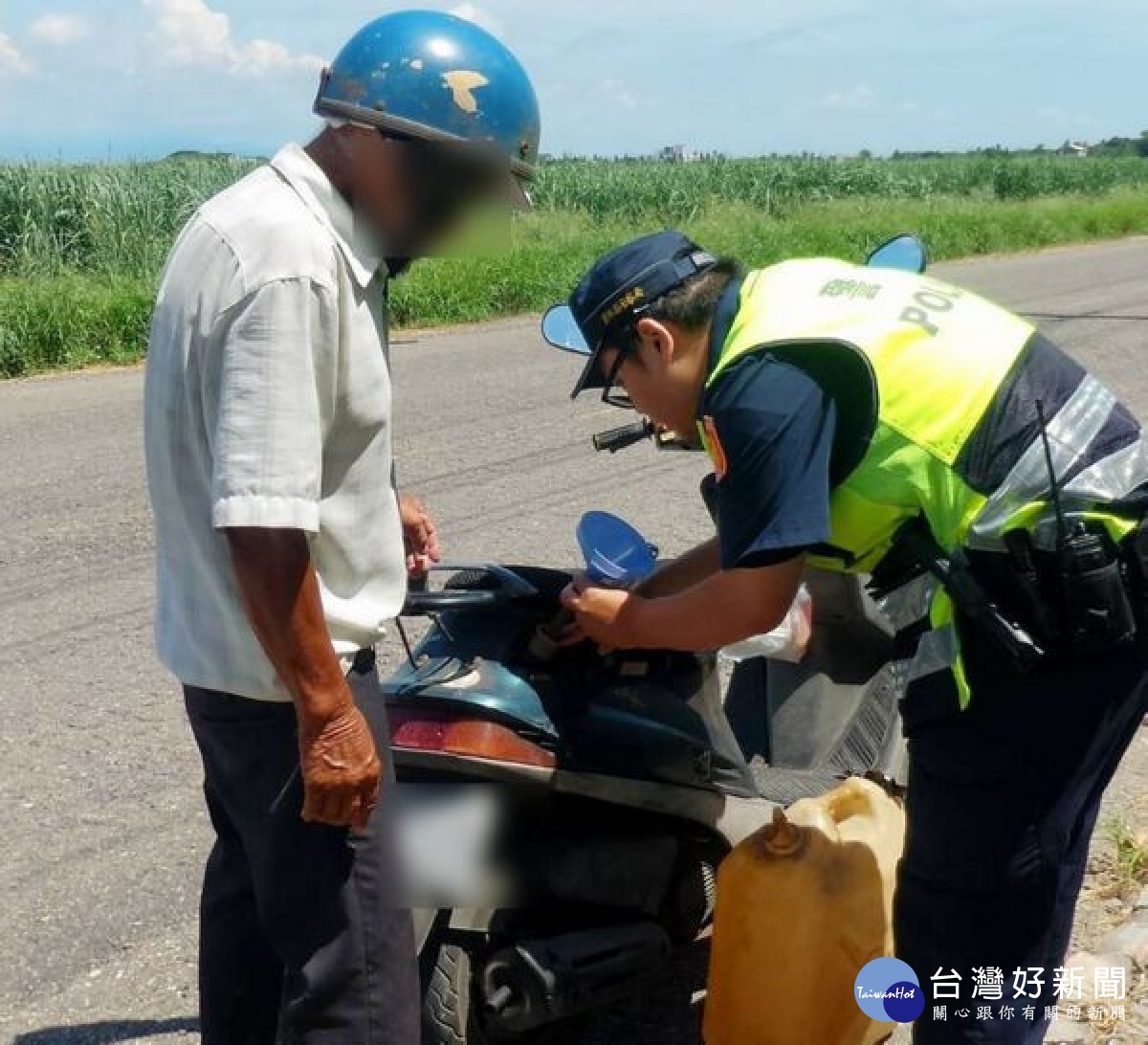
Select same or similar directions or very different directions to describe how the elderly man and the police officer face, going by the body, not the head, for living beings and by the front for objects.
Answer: very different directions

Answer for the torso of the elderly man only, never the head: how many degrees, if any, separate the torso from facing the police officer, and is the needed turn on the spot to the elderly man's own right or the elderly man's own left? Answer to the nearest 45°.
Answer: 0° — they already face them

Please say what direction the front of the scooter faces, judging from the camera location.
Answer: facing away from the viewer and to the right of the viewer

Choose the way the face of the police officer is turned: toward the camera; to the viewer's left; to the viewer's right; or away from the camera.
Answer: to the viewer's left

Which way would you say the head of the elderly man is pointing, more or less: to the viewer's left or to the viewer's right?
to the viewer's right

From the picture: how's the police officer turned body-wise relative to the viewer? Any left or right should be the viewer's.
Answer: facing to the left of the viewer

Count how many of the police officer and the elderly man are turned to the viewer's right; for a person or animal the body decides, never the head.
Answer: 1

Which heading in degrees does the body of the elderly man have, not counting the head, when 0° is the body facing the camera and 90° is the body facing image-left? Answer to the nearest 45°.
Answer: approximately 270°
